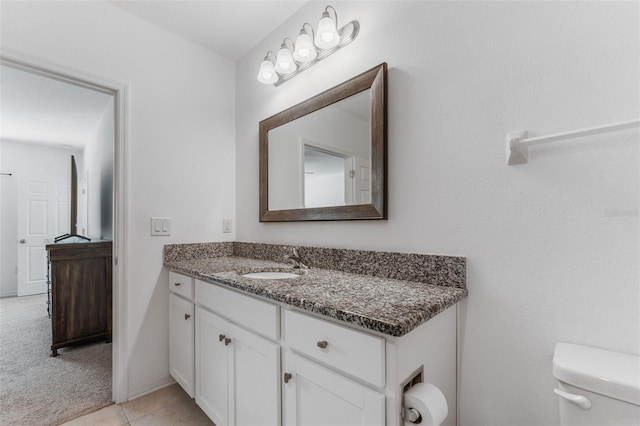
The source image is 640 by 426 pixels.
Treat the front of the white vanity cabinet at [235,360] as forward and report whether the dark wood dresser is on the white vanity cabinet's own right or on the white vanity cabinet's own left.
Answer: on the white vanity cabinet's own right

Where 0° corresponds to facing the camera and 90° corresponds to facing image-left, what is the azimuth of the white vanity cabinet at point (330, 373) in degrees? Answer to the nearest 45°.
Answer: approximately 45°

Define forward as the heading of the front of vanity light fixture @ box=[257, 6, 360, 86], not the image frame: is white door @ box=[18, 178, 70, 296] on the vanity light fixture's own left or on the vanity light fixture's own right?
on the vanity light fixture's own right
